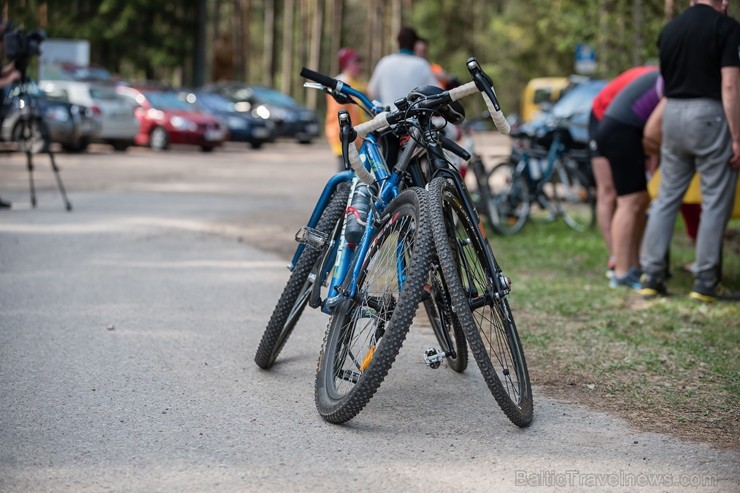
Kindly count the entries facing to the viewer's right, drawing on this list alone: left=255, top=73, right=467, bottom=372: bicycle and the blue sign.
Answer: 0

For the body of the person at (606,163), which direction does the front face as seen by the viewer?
to the viewer's right

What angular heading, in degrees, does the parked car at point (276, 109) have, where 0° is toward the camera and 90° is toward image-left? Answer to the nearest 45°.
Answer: approximately 315°

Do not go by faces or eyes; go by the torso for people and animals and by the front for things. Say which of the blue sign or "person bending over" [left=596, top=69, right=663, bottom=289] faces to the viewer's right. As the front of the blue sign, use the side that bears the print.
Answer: the person bending over

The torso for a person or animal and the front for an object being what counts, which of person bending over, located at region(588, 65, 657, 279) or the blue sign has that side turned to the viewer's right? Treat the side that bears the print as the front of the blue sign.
the person bending over

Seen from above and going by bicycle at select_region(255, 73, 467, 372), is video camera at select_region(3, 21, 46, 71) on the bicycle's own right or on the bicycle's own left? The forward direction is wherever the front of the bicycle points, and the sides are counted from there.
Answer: on the bicycle's own right
